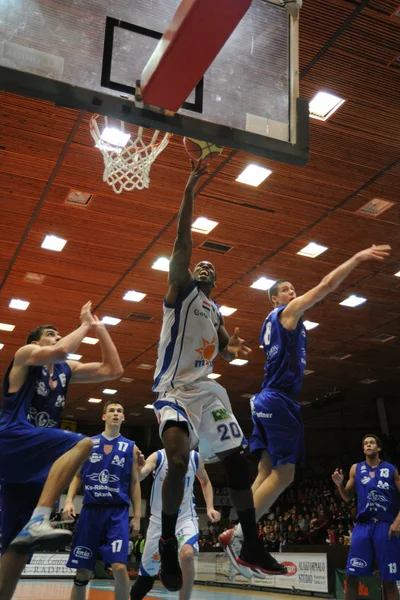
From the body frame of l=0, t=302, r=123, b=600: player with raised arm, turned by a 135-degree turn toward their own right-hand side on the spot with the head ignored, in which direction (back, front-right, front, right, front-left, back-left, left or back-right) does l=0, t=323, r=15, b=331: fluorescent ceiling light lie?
right

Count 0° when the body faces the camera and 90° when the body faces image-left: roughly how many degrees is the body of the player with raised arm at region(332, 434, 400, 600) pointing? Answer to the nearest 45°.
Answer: approximately 0°

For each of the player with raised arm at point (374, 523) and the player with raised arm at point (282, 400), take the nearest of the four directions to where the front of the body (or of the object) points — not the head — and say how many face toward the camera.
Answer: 1

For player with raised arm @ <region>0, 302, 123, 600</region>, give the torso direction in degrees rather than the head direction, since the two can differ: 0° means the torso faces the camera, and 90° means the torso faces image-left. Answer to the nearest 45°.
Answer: approximately 315°

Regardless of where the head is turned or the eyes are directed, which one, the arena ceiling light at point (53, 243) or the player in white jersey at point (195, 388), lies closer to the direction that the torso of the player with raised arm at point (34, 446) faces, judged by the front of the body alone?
the player in white jersey
